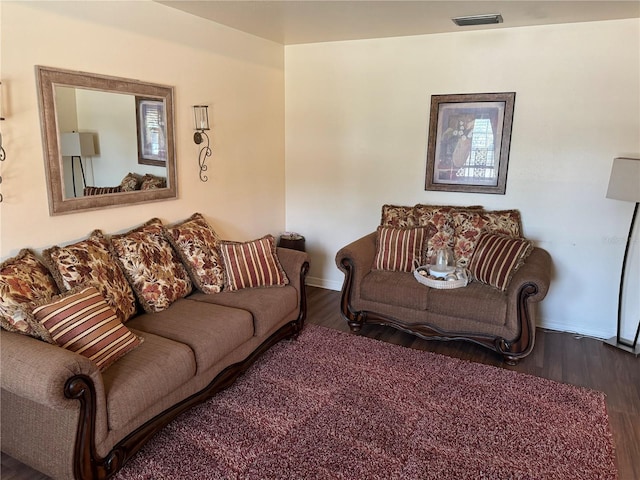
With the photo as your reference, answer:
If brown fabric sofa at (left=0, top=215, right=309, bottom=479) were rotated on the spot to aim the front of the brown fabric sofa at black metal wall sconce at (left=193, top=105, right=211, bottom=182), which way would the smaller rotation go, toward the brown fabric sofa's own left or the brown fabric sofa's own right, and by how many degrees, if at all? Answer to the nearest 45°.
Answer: approximately 135° to the brown fabric sofa's own left

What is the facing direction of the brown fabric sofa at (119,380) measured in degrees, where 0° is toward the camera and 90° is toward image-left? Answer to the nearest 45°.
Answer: approximately 315°

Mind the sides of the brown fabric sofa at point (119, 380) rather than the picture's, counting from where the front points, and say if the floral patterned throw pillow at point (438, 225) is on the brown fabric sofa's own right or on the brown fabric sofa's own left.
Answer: on the brown fabric sofa's own left

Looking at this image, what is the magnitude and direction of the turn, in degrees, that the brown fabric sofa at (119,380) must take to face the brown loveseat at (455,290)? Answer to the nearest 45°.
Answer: approximately 45° to its left

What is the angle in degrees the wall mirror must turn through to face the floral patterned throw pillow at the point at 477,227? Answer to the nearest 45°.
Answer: approximately 45° to its left

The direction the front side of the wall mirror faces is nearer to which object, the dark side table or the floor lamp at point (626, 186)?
the floor lamp

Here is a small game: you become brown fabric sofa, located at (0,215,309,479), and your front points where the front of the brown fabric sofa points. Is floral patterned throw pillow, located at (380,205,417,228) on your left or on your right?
on your left

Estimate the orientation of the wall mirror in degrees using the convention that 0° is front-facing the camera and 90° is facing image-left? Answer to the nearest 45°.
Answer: approximately 315°
